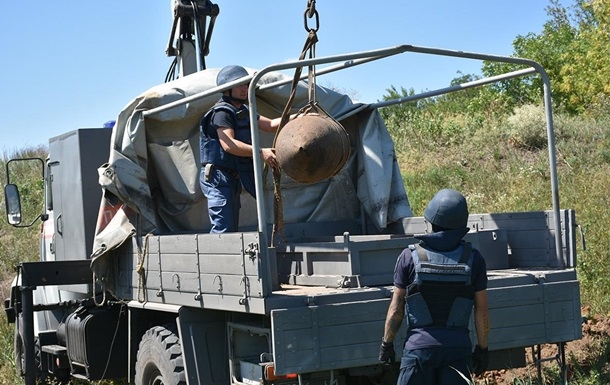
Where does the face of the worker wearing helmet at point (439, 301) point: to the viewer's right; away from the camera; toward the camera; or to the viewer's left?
away from the camera

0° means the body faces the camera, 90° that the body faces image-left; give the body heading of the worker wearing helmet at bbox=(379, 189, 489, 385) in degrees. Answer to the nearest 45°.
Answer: approximately 180°

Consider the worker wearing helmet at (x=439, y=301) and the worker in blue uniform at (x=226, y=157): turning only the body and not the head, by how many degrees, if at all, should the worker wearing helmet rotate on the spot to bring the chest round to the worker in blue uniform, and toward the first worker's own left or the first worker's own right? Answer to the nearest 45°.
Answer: approximately 45° to the first worker's own left

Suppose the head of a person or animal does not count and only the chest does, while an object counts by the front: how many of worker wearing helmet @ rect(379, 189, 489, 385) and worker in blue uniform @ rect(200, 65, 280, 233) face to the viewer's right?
1

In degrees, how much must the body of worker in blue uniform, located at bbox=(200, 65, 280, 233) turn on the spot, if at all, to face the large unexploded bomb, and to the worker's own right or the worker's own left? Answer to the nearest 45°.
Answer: approximately 45° to the worker's own right

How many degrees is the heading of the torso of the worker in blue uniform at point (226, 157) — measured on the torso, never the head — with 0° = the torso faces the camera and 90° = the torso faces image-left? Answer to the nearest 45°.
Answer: approximately 270°

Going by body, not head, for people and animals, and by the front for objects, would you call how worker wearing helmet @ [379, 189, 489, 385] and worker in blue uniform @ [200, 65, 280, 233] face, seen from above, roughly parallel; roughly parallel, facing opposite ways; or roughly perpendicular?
roughly perpendicular

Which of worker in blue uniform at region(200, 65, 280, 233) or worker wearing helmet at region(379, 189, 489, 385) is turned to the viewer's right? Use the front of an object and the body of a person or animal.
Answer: the worker in blue uniform

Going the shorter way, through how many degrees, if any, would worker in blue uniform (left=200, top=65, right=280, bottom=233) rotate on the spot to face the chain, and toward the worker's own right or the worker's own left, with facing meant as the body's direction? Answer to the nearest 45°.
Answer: approximately 45° to the worker's own right

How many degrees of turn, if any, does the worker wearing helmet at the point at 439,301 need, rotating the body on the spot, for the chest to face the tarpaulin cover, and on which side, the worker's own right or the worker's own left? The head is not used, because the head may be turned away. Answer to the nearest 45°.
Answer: approximately 45° to the worker's own left
